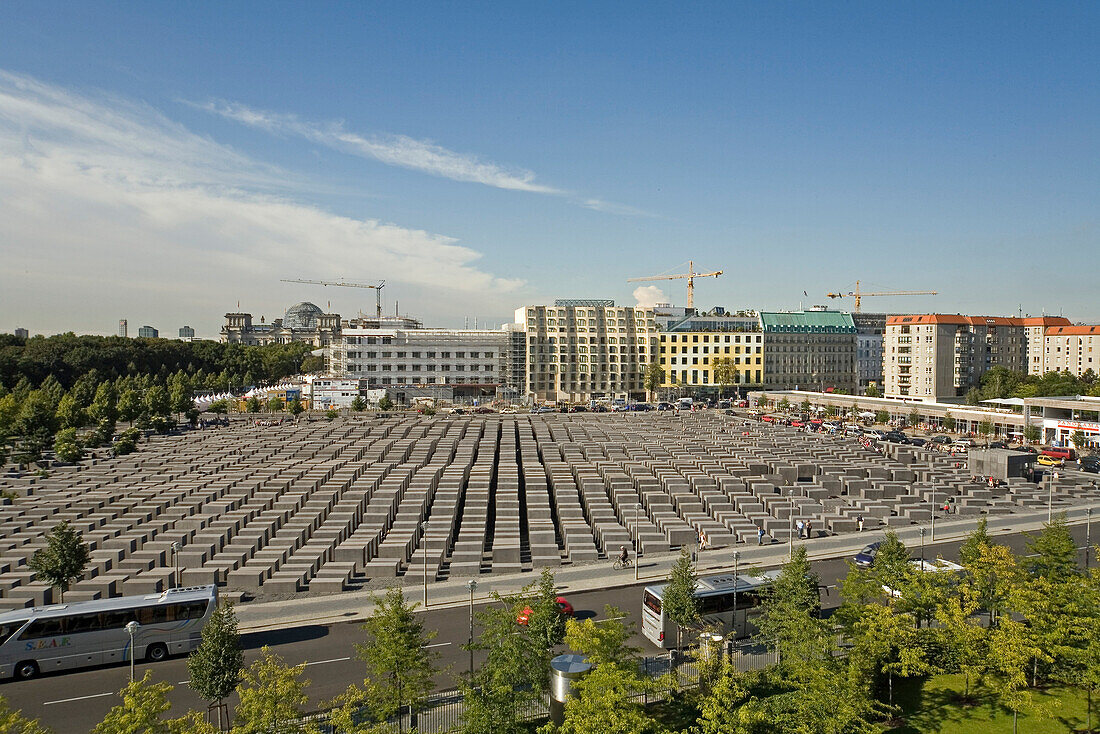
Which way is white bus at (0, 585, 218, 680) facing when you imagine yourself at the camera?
facing to the left of the viewer

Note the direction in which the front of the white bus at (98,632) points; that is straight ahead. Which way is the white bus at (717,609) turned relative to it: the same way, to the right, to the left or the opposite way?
the opposite way

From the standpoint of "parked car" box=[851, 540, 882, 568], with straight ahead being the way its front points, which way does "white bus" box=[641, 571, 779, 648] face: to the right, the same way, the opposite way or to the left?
the opposite way

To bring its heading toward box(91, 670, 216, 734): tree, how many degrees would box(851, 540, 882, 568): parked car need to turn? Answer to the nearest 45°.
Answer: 0° — it already faces it
